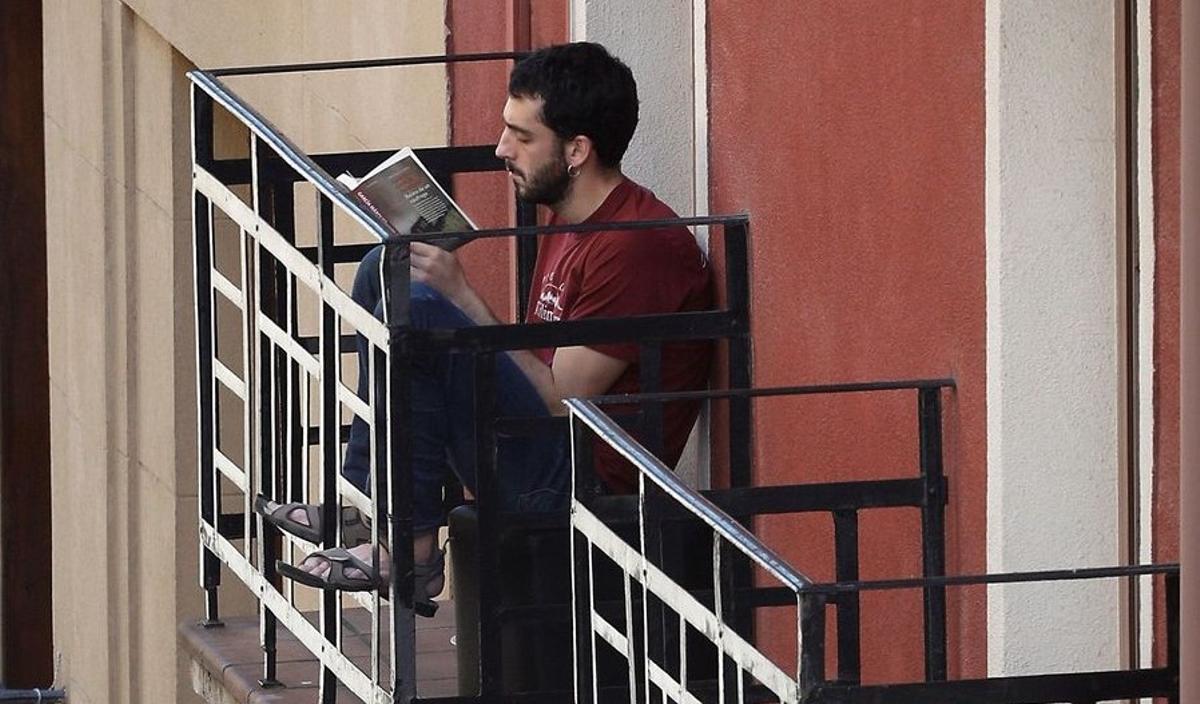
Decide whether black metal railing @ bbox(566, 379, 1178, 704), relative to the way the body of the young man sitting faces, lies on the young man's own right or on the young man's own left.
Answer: on the young man's own left

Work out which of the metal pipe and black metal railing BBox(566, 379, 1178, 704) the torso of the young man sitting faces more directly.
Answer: the metal pipe

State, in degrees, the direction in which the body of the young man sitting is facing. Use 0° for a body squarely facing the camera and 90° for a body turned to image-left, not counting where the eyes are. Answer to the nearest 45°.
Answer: approximately 90°

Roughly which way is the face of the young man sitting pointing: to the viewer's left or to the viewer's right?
to the viewer's left
